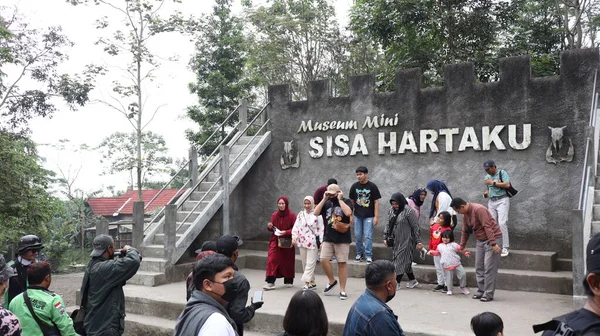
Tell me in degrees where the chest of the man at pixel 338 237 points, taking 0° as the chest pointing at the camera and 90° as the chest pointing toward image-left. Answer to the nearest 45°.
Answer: approximately 0°

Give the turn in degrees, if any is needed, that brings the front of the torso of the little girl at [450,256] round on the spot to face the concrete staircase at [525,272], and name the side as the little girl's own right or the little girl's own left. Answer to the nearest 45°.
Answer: approximately 135° to the little girl's own left

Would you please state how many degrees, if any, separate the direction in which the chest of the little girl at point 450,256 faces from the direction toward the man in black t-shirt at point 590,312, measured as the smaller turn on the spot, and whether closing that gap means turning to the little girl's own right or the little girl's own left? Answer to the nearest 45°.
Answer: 0° — they already face them

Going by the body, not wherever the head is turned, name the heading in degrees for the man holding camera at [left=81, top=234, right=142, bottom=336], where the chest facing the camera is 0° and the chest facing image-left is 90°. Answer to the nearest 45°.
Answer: approximately 225°

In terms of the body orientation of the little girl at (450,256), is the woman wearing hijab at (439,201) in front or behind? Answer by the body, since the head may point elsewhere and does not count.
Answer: behind

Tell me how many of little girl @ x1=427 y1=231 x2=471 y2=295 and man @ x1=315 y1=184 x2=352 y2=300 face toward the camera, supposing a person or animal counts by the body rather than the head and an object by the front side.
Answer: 2
